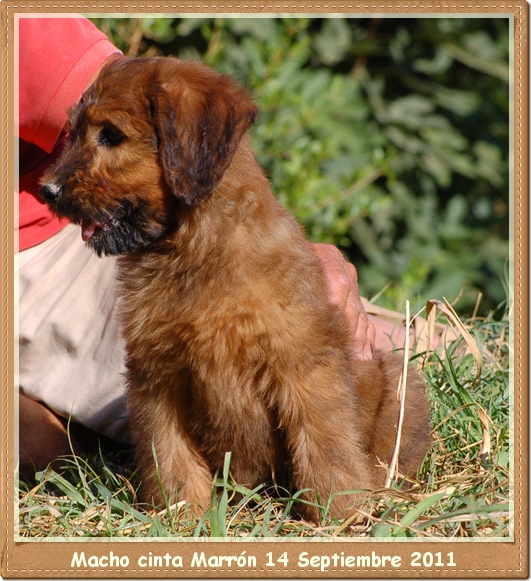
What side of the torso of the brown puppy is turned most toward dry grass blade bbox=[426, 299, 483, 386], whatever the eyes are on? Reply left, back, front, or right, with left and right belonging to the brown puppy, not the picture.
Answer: back

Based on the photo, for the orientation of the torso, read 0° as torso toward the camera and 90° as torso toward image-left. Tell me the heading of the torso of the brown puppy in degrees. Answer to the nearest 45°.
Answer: approximately 45°
